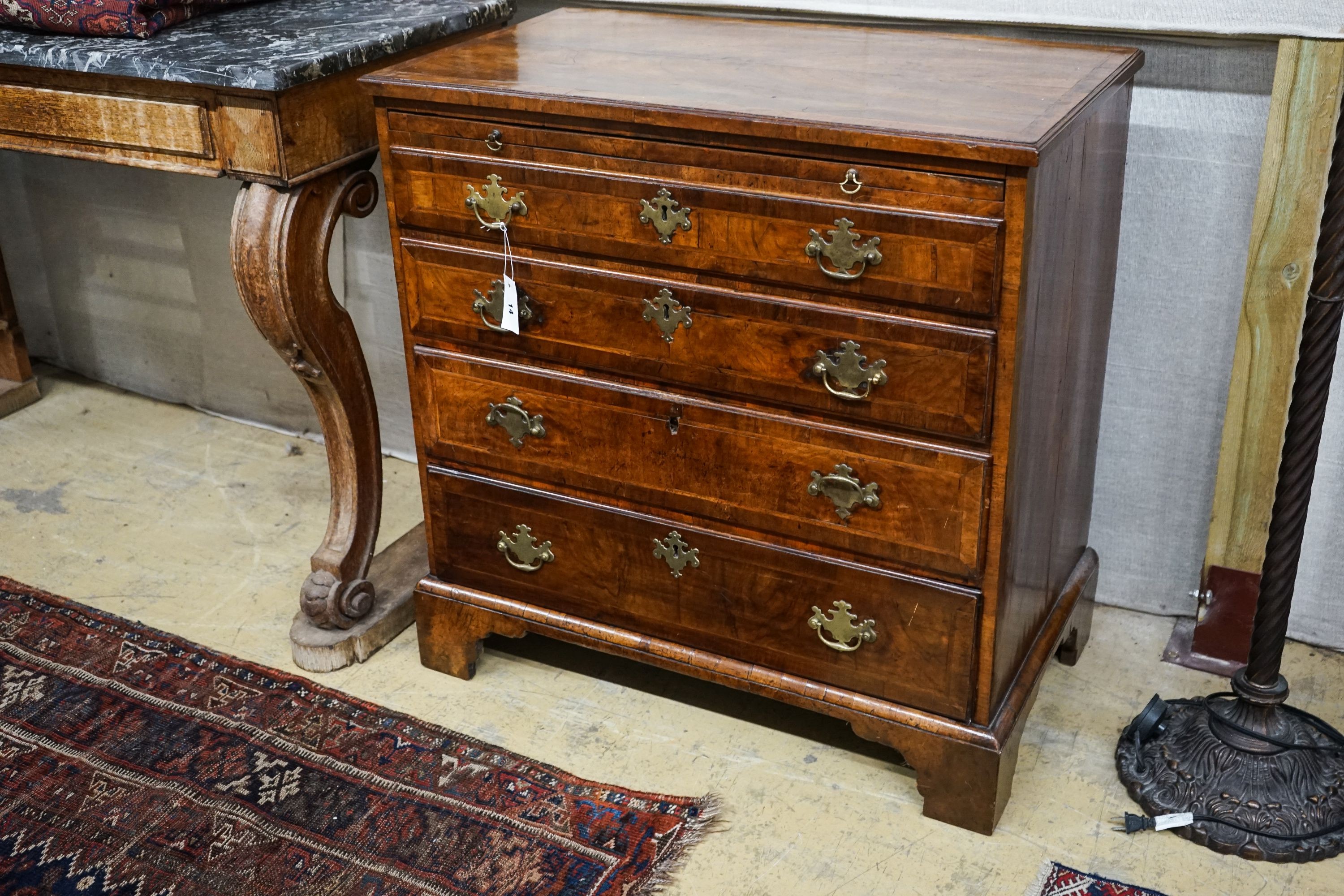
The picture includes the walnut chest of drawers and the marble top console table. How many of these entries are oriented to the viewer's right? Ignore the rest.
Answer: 0

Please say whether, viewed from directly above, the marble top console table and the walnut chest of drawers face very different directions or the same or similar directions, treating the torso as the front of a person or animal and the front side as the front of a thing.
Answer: same or similar directions

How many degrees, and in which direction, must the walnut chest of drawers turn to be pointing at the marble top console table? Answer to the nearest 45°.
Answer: approximately 45° to its right

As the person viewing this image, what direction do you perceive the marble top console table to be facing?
facing the viewer and to the left of the viewer

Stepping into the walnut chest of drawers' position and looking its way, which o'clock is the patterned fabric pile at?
The patterned fabric pile is roughly at 2 o'clock from the walnut chest of drawers.

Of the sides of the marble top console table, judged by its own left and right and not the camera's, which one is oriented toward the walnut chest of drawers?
left

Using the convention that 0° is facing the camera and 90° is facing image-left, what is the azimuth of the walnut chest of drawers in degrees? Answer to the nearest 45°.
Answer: approximately 45°

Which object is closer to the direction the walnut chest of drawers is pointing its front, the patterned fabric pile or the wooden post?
the patterned fabric pile

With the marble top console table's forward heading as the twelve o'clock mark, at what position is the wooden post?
The wooden post is roughly at 8 o'clock from the marble top console table.

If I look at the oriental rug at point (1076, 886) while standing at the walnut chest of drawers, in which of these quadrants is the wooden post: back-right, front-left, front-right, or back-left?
front-left
